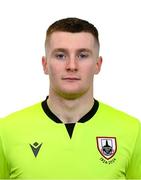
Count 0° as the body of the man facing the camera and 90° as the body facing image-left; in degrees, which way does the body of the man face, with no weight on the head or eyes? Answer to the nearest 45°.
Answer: approximately 0°
